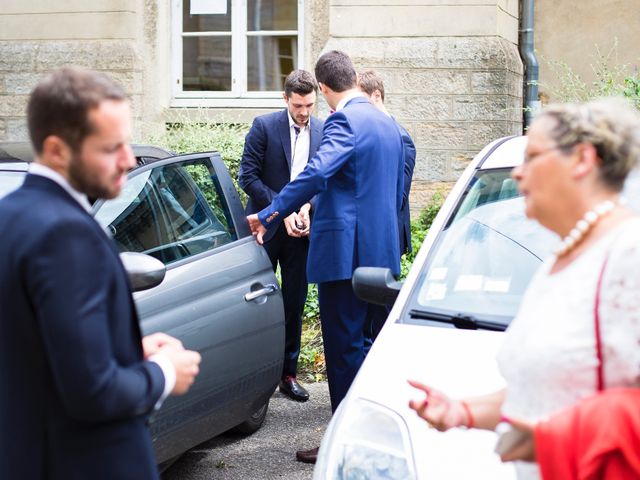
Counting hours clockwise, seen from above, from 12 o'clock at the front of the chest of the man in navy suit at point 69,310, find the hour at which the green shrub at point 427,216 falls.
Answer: The green shrub is roughly at 10 o'clock from the man in navy suit.

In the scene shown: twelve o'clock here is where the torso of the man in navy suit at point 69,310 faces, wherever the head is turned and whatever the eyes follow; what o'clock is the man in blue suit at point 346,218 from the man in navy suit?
The man in blue suit is roughly at 10 o'clock from the man in navy suit.

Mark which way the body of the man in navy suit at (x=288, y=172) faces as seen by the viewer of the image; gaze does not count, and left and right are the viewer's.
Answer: facing the viewer and to the right of the viewer

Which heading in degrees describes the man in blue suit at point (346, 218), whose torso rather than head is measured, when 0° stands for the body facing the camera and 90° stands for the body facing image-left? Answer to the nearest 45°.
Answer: approximately 135°

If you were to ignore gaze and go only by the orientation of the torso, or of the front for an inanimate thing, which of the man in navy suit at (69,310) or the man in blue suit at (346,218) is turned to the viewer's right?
the man in navy suit

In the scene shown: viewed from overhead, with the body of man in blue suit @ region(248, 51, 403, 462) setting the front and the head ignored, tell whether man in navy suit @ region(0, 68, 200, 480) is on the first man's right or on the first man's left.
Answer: on the first man's left

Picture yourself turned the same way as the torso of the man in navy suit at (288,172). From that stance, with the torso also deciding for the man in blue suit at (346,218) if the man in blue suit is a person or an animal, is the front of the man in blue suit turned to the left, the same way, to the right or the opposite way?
the opposite way

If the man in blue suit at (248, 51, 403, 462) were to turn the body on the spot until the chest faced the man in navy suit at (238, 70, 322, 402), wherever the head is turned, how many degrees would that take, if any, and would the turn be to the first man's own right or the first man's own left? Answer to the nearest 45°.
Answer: approximately 45° to the first man's own right

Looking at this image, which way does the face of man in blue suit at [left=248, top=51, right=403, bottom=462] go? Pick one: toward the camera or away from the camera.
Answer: away from the camera

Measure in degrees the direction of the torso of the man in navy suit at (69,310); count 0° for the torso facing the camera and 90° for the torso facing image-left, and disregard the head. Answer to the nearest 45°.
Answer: approximately 270°

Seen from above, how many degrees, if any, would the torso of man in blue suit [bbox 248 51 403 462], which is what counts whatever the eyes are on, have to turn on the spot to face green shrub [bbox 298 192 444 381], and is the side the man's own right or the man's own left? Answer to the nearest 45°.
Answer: approximately 45° to the man's own right

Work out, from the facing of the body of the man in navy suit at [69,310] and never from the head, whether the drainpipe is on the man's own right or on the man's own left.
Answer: on the man's own left
